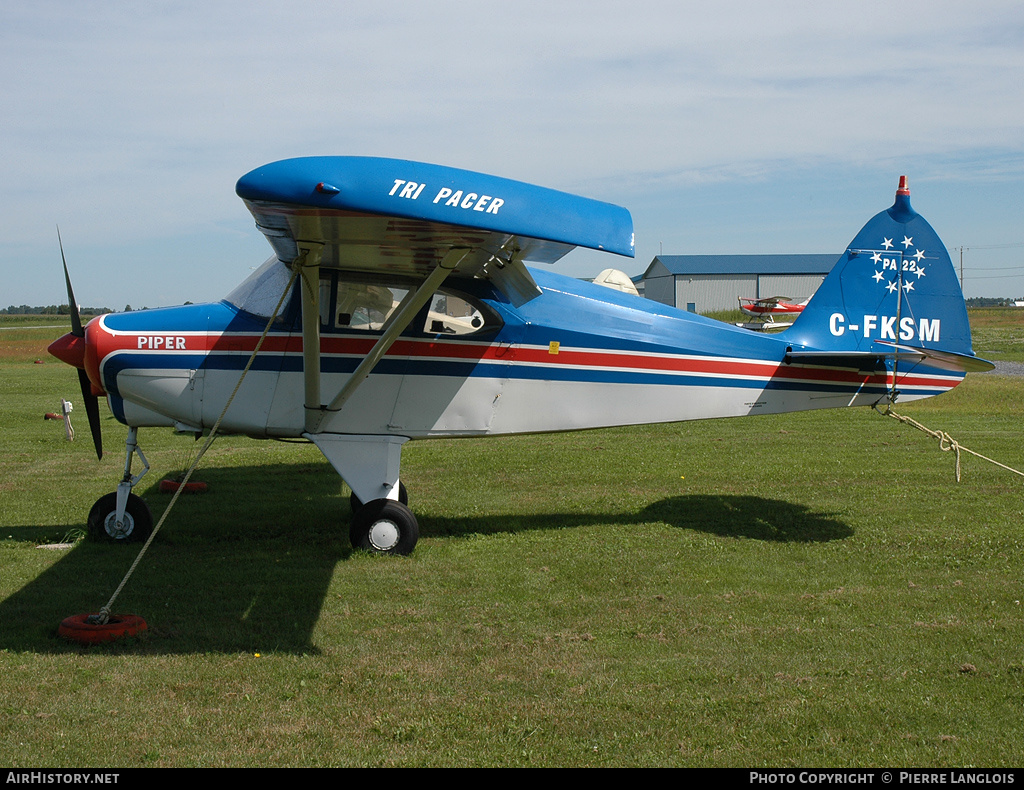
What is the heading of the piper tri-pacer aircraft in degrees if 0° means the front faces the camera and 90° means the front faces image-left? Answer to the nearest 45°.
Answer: approximately 90°

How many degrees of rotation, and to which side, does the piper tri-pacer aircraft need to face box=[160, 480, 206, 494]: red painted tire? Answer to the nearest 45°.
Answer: approximately 45° to its right

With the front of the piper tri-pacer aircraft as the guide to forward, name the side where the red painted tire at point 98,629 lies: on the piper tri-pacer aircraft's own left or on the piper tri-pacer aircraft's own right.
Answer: on the piper tri-pacer aircraft's own left
